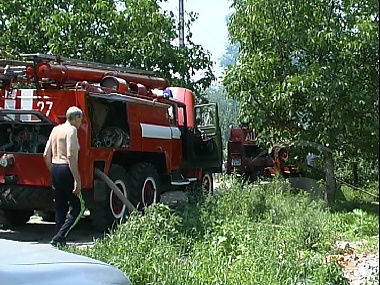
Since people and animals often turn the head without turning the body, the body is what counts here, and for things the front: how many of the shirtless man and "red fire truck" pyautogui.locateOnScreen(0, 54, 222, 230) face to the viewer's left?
0

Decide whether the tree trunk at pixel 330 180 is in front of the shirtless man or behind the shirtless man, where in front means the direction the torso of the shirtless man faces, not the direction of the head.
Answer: in front

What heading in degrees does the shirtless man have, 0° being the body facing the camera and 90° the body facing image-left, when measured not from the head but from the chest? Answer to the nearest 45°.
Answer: approximately 225°

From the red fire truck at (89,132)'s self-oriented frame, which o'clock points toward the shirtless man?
The shirtless man is roughly at 5 o'clock from the red fire truck.

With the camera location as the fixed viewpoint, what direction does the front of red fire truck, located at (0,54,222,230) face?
facing away from the viewer and to the right of the viewer

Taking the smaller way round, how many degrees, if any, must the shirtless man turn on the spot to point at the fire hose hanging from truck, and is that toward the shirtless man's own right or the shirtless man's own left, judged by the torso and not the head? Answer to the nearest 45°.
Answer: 0° — they already face it

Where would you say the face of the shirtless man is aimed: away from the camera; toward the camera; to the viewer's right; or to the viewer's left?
to the viewer's right
